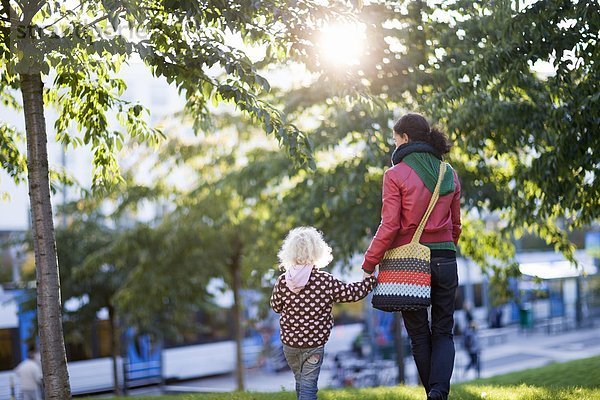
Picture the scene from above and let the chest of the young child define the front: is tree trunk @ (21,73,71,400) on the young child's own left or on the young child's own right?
on the young child's own left

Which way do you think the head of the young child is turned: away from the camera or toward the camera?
away from the camera

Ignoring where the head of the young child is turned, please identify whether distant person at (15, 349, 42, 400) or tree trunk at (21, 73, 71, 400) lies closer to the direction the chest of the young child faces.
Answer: the distant person

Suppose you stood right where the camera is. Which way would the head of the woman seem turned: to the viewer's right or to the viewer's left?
to the viewer's left

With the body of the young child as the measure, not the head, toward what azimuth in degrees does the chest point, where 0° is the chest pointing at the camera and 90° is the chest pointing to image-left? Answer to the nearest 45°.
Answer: approximately 180°

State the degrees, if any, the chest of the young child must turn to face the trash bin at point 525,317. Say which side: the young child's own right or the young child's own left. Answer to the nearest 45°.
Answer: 0° — they already face it
